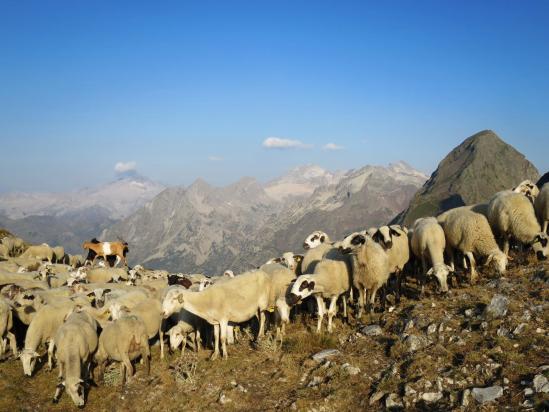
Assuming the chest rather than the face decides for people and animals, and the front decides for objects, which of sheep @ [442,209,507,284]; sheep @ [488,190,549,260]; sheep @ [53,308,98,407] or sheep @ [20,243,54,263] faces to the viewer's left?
sheep @ [20,243,54,263]

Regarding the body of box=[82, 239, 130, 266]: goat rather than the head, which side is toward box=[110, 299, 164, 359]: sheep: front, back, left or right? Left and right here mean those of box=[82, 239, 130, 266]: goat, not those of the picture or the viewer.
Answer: left

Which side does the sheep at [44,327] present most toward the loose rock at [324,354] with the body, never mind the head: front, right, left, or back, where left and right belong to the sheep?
left

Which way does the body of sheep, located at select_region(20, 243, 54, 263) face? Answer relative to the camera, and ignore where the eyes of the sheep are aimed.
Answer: to the viewer's left

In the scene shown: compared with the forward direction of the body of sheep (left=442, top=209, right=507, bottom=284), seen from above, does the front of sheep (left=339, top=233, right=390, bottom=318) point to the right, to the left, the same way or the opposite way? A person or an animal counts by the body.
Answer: to the right

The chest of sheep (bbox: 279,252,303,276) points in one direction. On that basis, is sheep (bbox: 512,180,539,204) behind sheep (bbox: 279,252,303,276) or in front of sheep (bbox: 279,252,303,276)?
behind

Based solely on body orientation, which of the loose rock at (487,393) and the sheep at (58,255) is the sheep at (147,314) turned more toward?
the sheep

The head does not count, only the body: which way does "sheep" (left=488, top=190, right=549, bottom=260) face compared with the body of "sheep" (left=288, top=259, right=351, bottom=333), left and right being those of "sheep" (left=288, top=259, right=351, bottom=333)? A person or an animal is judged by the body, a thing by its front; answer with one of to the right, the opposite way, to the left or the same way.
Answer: to the left

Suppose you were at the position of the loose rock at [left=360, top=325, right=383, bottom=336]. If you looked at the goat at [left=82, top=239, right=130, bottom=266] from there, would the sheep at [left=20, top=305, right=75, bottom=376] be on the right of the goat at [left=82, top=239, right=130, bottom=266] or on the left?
left

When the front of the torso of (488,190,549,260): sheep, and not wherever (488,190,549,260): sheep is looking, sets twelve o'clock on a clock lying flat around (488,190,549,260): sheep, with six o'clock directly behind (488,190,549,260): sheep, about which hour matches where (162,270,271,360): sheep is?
(162,270,271,360): sheep is roughly at 3 o'clock from (488,190,549,260): sheep.
